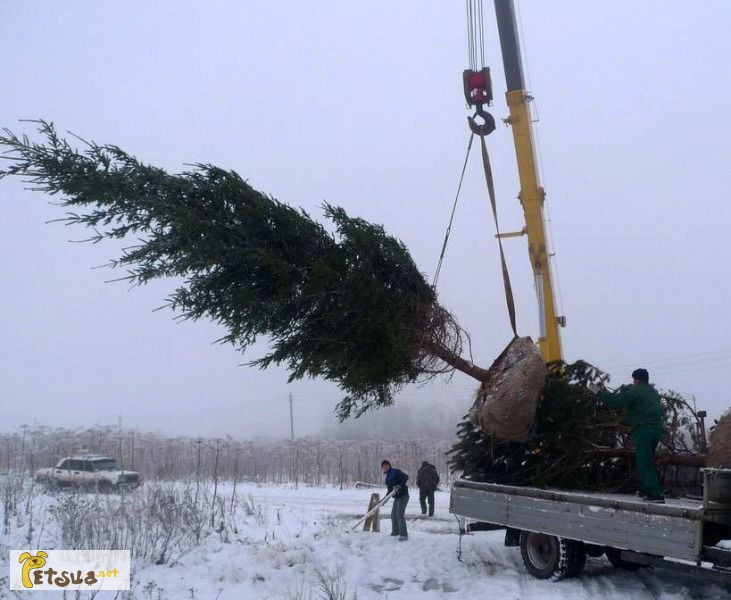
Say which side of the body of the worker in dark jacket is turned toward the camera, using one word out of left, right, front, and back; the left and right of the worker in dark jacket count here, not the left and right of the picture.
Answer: back

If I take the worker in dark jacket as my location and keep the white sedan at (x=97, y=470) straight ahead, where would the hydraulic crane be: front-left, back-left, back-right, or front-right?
back-left

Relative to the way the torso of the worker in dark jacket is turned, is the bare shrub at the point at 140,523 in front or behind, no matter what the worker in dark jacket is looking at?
behind

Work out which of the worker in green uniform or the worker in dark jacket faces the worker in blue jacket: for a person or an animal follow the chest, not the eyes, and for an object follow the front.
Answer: the worker in green uniform

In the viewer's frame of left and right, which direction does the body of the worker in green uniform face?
facing away from the viewer and to the left of the viewer
